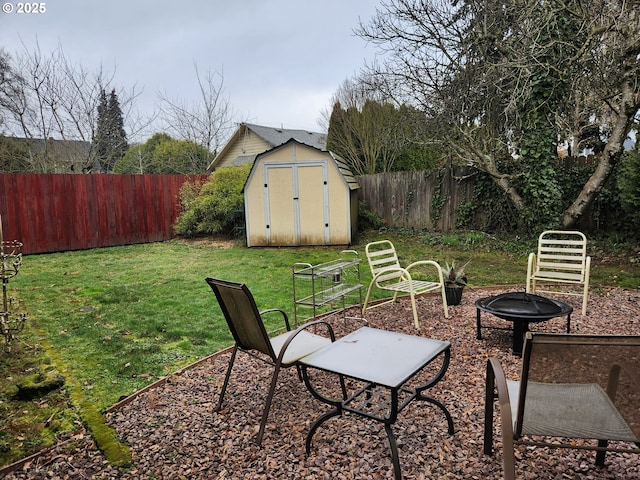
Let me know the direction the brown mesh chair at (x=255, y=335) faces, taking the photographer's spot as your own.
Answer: facing away from the viewer and to the right of the viewer

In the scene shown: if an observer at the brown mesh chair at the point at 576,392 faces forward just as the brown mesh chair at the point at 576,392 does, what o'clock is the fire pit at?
The fire pit is roughly at 1 o'clock from the brown mesh chair.

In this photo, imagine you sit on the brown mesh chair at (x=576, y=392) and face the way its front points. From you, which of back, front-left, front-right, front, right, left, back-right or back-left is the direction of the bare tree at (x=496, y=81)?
front-right

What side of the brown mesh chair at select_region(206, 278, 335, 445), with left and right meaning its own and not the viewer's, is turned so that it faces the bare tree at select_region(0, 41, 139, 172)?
left

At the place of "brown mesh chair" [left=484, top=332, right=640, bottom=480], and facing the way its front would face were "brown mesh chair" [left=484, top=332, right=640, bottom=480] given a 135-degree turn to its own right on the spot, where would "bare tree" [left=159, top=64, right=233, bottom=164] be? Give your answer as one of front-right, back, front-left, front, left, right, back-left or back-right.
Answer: back-left

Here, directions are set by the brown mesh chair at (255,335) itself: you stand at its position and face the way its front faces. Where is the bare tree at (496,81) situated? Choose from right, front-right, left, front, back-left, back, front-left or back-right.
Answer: front

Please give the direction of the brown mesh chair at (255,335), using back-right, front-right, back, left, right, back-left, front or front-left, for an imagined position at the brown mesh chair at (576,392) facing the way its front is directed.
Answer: front-left

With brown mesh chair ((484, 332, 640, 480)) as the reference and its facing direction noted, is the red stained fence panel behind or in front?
in front

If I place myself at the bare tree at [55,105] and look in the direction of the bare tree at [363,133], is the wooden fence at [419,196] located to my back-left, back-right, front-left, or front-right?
front-right

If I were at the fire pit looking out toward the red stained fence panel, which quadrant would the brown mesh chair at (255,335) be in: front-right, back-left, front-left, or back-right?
front-left

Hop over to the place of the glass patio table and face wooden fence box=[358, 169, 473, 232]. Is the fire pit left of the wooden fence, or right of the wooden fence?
right
